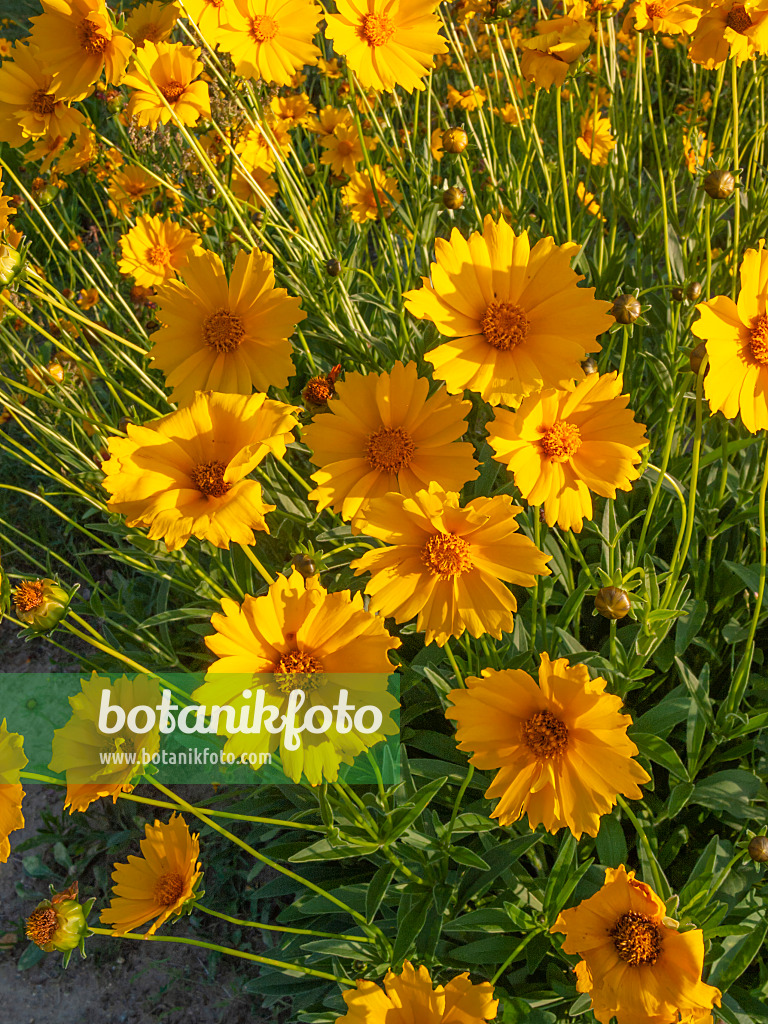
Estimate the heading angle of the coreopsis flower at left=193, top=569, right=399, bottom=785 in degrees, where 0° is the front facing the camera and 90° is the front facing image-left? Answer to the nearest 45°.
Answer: approximately 0°

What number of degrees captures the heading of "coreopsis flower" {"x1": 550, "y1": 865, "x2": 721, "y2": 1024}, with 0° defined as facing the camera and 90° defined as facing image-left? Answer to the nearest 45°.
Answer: approximately 0°
